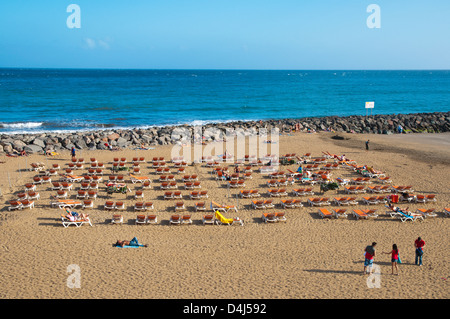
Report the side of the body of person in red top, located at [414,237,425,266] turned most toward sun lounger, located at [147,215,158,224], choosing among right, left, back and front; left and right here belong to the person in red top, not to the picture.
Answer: left

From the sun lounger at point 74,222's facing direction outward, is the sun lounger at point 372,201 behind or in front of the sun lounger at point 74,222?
in front
